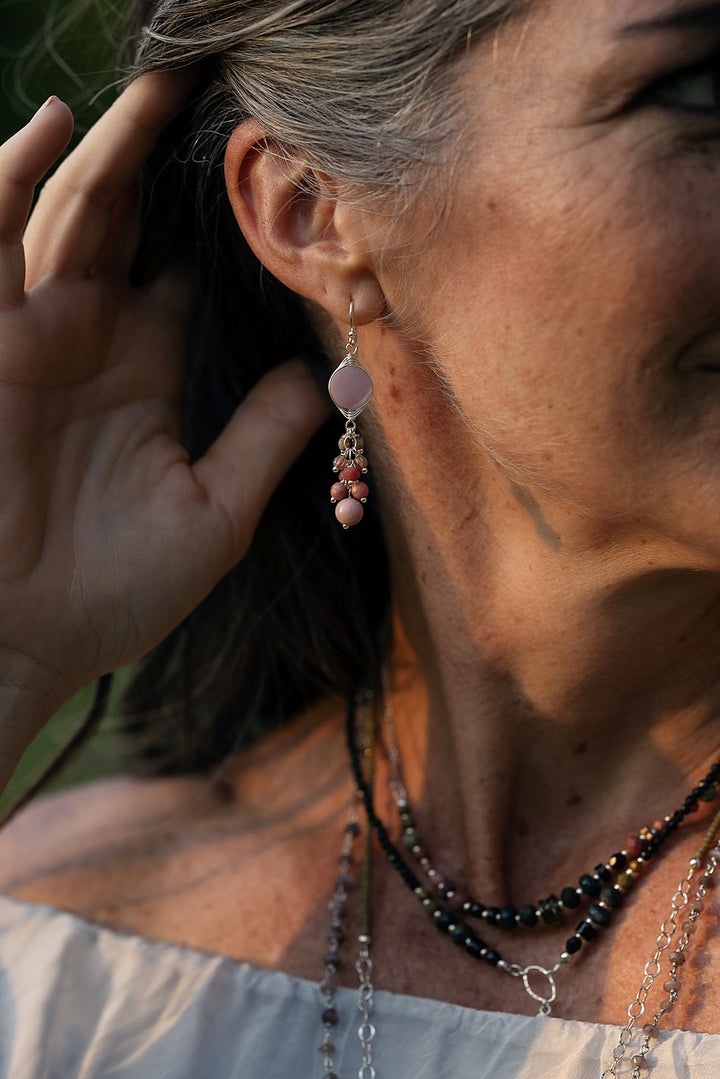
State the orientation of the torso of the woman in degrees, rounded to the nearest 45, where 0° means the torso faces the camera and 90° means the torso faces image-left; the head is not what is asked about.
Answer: approximately 315°
